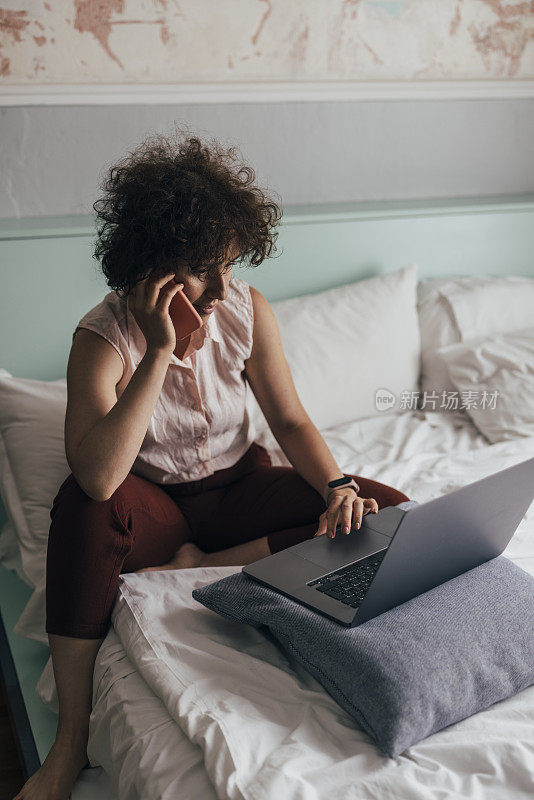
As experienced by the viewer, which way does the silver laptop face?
facing away from the viewer and to the left of the viewer

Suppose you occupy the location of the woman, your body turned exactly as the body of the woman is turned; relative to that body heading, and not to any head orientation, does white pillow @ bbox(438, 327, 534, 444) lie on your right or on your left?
on your left

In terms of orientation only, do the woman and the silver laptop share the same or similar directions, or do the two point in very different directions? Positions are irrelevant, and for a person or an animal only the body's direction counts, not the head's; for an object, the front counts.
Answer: very different directions

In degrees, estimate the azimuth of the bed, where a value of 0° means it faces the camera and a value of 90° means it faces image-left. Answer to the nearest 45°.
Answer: approximately 0°

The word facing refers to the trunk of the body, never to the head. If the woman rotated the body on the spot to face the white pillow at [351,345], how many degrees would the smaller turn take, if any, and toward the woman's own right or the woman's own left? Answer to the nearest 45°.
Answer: approximately 90° to the woman's own left

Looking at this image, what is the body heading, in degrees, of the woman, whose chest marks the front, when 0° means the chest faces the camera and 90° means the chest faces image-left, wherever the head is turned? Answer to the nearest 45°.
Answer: approximately 315°
